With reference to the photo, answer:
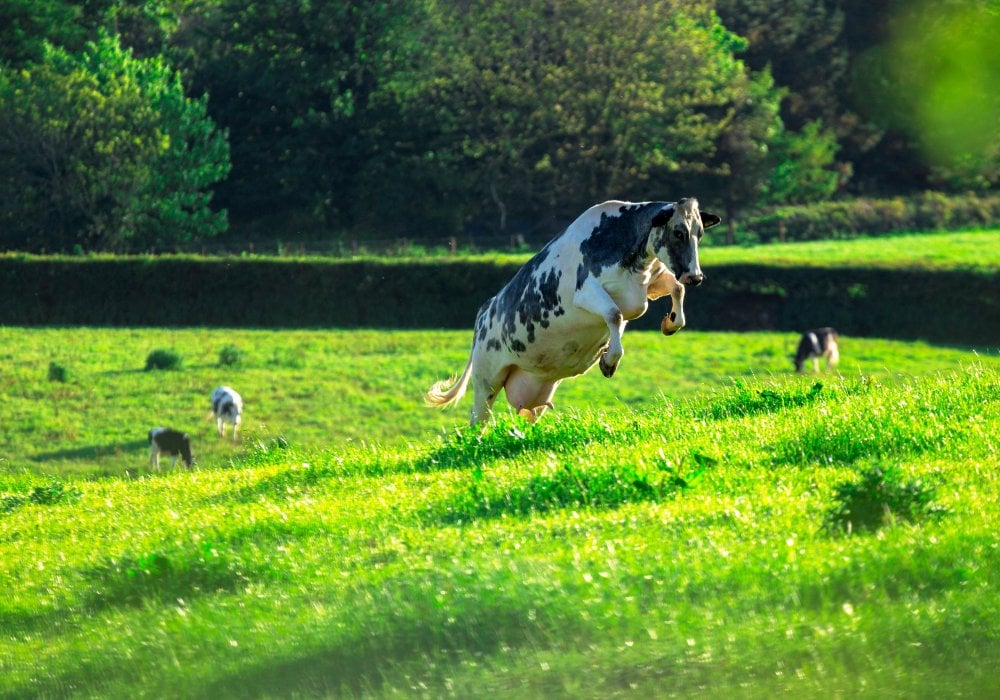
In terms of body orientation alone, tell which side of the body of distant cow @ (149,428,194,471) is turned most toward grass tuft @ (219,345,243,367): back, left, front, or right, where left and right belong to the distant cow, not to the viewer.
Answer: left

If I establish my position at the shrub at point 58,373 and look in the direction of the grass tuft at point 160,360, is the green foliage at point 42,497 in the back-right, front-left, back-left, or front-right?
back-right

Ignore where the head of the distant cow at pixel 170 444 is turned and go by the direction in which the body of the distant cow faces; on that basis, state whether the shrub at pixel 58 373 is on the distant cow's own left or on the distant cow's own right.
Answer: on the distant cow's own left

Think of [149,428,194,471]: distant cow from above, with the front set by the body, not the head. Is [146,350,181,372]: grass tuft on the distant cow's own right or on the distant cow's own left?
on the distant cow's own left

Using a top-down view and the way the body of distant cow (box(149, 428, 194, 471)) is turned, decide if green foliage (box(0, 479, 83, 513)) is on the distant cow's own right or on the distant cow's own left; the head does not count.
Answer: on the distant cow's own right

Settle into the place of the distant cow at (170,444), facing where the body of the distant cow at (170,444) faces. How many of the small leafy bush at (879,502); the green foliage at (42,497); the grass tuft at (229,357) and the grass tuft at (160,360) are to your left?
2

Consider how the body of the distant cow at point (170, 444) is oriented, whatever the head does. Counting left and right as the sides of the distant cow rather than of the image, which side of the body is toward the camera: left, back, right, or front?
right

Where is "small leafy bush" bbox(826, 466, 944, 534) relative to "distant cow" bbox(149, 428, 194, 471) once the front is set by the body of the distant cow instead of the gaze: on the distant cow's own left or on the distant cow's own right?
on the distant cow's own right

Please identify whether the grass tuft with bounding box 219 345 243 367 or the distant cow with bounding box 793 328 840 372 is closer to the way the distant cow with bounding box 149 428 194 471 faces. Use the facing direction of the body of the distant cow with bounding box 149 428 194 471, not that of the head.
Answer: the distant cow
